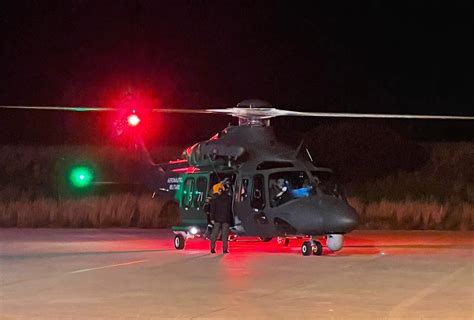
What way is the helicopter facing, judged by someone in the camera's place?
facing the viewer and to the right of the viewer
